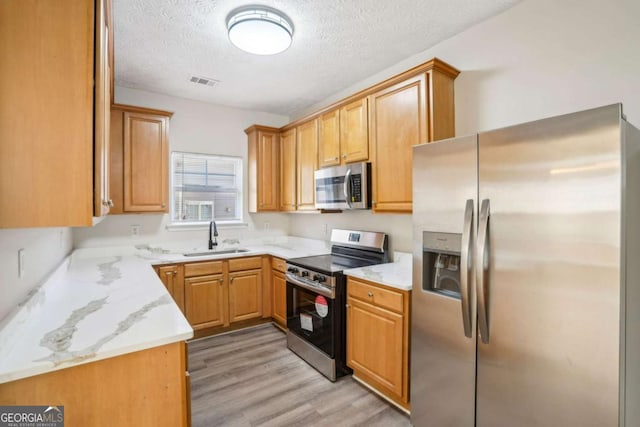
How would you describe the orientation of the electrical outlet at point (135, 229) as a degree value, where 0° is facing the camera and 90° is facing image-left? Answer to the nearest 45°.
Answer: approximately 0°

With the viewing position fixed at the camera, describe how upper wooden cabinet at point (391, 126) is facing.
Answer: facing the viewer and to the left of the viewer

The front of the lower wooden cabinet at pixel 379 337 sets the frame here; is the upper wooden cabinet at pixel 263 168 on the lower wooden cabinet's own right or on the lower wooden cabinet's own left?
on the lower wooden cabinet's own right

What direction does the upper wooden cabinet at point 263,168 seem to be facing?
toward the camera

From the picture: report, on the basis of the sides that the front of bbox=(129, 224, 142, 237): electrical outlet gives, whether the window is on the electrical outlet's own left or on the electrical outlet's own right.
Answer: on the electrical outlet's own left

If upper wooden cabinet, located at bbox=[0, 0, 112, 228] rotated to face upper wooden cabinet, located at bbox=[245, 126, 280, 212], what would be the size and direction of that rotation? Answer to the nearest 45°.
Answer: approximately 45° to its left

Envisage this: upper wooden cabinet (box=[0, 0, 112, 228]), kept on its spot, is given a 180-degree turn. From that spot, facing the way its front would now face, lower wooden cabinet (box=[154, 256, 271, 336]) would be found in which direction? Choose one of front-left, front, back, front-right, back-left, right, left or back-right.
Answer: back-right

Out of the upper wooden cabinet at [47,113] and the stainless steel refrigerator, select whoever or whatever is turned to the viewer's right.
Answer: the upper wooden cabinet

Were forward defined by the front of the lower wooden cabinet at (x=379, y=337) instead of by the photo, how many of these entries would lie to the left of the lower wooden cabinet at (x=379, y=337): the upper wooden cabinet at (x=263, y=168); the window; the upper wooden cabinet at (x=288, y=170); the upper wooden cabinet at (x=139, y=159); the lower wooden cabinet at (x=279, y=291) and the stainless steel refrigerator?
1

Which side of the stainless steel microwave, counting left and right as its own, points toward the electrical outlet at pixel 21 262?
front

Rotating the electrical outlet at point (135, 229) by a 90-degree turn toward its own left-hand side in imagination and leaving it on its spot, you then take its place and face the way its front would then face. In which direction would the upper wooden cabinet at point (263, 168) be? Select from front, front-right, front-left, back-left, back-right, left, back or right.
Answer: front

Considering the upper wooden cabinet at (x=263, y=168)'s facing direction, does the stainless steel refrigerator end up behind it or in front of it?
in front

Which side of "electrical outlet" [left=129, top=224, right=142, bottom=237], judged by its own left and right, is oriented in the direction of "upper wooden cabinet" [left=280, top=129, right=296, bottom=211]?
left

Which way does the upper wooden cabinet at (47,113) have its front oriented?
to the viewer's right

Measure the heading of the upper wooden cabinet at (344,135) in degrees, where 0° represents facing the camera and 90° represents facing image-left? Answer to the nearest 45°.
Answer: approximately 45°

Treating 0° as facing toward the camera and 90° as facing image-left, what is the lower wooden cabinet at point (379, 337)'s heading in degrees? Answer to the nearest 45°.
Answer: approximately 45°

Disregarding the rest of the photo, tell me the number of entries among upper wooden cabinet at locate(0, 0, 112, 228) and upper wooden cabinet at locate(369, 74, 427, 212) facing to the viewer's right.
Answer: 1
